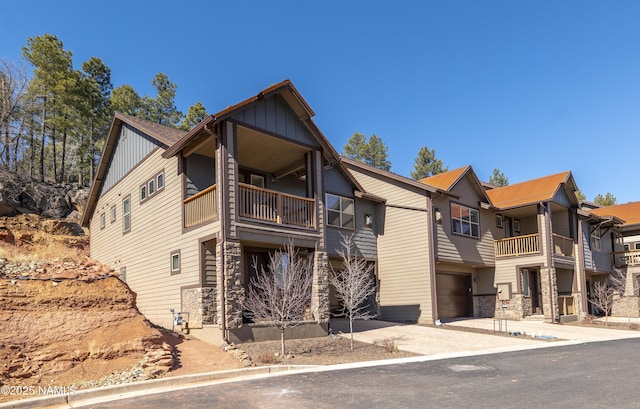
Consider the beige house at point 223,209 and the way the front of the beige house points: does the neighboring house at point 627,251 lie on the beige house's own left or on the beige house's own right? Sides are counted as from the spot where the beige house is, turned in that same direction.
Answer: on the beige house's own left

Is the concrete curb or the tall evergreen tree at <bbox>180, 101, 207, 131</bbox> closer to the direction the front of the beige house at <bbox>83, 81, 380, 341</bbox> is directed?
the concrete curb

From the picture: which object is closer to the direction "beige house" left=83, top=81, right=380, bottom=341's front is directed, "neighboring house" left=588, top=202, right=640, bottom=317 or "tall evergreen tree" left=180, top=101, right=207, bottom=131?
the neighboring house

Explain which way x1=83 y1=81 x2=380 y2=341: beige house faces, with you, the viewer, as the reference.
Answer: facing the viewer and to the right of the viewer

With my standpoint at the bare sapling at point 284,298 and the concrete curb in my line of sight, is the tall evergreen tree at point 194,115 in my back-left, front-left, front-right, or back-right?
back-right

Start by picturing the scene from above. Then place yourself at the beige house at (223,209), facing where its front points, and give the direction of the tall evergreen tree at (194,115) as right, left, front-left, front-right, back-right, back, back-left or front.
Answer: back-left
